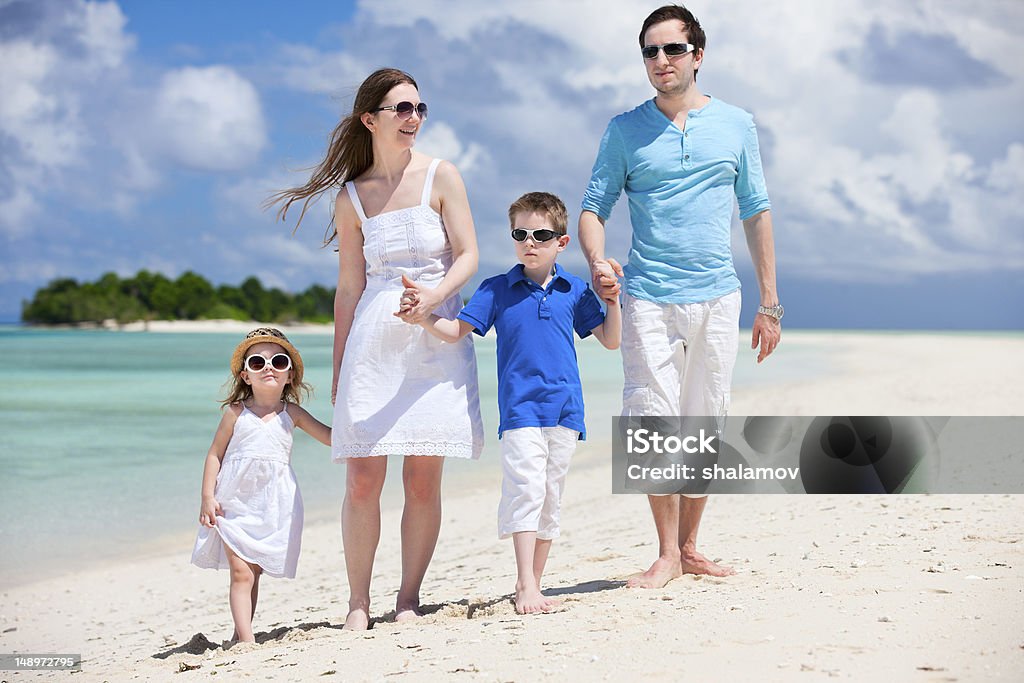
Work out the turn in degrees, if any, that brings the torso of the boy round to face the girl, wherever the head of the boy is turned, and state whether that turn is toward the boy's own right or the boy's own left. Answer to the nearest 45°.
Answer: approximately 90° to the boy's own right

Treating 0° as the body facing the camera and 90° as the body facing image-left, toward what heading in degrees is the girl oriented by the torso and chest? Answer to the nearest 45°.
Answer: approximately 0°

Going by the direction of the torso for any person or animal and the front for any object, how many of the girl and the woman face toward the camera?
2

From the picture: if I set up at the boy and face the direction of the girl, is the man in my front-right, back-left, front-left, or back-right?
back-right

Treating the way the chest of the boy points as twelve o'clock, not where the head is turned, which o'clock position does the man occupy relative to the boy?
The man is roughly at 8 o'clock from the boy.
